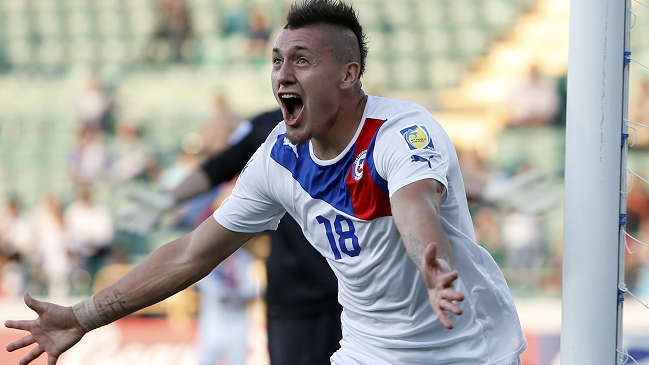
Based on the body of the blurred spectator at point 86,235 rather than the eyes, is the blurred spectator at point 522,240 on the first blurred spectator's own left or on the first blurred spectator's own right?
on the first blurred spectator's own left

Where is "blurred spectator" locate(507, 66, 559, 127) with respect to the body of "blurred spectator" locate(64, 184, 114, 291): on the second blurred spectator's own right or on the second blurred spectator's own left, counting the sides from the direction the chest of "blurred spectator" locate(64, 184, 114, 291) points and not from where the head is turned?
on the second blurred spectator's own left

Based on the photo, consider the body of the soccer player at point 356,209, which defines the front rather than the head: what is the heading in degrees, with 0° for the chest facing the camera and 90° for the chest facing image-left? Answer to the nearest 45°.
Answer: approximately 45°

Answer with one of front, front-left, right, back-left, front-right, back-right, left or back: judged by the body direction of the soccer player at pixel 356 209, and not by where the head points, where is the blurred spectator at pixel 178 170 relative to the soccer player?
back-right

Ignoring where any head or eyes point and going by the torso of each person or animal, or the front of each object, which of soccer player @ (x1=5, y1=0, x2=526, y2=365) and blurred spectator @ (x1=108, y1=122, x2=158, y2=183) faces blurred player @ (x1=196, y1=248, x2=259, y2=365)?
blurred spectator @ (x1=108, y1=122, x2=158, y2=183)

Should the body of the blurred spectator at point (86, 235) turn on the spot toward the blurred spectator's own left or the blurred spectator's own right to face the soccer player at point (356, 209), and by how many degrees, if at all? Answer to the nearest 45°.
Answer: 0° — they already face them

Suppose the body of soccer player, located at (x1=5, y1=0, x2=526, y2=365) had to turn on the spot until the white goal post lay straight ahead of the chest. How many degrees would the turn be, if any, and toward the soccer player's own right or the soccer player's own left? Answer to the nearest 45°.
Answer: approximately 135° to the soccer player's own left

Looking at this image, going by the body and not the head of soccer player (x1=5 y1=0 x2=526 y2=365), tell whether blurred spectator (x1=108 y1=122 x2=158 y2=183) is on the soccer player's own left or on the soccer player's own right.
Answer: on the soccer player's own right

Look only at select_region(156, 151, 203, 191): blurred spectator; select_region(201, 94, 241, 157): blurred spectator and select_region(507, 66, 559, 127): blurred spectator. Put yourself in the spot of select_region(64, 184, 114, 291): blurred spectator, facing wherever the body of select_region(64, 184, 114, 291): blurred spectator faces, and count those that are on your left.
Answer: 3

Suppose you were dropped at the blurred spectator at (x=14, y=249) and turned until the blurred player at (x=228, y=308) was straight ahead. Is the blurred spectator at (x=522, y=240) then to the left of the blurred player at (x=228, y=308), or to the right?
left

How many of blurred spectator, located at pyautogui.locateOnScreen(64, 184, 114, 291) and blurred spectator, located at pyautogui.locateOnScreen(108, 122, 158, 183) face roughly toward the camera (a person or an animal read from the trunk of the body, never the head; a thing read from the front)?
2
